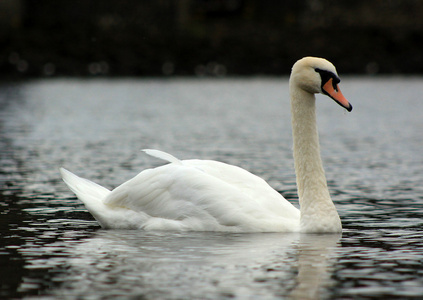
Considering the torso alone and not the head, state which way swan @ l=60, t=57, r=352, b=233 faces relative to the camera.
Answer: to the viewer's right
